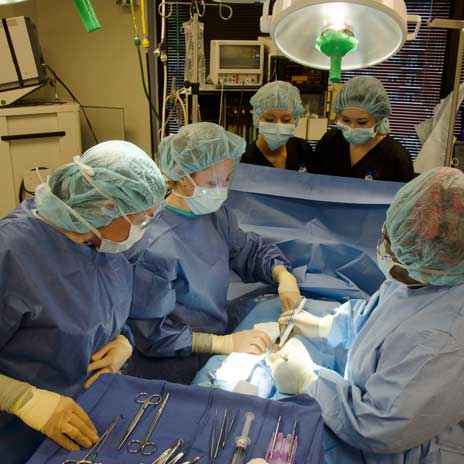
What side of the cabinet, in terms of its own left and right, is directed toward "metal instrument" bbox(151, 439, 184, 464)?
front

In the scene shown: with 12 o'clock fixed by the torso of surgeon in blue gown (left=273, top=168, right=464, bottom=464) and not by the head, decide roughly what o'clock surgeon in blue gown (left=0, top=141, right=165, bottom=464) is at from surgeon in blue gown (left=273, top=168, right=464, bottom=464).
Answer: surgeon in blue gown (left=0, top=141, right=165, bottom=464) is roughly at 12 o'clock from surgeon in blue gown (left=273, top=168, right=464, bottom=464).

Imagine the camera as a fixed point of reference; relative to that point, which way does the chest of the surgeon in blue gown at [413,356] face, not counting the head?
to the viewer's left

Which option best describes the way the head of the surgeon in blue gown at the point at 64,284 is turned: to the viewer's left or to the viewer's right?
to the viewer's right

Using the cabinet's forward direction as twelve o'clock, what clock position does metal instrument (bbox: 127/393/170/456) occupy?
The metal instrument is roughly at 12 o'clock from the cabinet.

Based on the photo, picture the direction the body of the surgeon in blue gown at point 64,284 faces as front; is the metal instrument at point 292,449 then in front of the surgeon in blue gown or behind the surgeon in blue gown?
in front

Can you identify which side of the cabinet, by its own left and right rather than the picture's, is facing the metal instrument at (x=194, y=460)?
front

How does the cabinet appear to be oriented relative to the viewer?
toward the camera

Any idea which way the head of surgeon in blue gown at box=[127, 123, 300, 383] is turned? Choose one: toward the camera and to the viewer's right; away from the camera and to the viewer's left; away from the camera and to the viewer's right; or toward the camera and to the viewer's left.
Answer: toward the camera and to the viewer's right

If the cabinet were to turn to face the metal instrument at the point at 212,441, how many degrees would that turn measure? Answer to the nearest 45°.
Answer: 0° — it already faces it

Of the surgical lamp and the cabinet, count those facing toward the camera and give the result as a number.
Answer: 2

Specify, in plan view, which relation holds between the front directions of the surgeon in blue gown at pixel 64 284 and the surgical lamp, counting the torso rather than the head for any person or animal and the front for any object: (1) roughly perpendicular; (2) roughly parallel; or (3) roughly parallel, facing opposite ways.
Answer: roughly perpendicular
